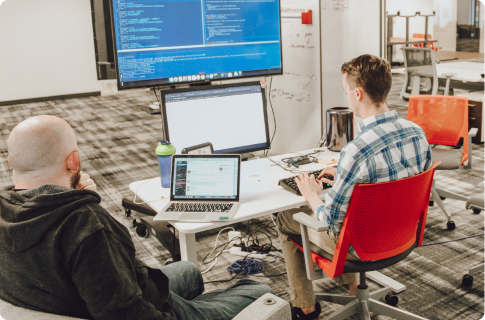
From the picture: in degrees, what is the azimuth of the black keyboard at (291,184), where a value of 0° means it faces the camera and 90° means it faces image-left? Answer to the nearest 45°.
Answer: approximately 315°

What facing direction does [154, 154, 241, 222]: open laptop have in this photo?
toward the camera

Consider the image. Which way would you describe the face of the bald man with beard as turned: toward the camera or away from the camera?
away from the camera

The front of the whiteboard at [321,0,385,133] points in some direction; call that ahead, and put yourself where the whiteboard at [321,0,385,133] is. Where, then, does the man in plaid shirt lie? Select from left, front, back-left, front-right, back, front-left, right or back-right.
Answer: front

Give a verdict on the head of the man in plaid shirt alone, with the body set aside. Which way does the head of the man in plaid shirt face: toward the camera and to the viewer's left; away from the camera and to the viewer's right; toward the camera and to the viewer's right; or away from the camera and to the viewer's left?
away from the camera and to the viewer's left

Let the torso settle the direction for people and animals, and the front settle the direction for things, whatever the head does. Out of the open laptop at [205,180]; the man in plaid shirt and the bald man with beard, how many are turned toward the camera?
1

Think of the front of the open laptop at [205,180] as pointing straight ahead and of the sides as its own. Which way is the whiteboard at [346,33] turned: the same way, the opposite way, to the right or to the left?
the same way

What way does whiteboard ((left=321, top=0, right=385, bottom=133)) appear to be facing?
toward the camera

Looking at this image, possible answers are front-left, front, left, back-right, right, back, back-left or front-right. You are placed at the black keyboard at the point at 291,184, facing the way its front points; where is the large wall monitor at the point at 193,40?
back

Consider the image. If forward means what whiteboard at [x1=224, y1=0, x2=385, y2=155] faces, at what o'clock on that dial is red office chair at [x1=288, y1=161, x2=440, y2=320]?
The red office chair is roughly at 12 o'clock from the whiteboard.

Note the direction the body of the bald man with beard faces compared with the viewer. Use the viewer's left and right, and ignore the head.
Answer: facing away from the viewer and to the right of the viewer

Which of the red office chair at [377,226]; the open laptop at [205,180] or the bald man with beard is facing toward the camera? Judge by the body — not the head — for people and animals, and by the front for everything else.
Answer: the open laptop

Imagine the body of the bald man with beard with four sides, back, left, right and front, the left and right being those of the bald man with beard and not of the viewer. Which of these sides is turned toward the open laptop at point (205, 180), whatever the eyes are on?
front

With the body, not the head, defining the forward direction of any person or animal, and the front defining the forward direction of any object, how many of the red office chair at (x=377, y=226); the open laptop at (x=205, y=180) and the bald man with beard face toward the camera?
1

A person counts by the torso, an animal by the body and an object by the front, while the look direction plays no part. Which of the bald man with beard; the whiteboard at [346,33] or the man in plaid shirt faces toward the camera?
the whiteboard
